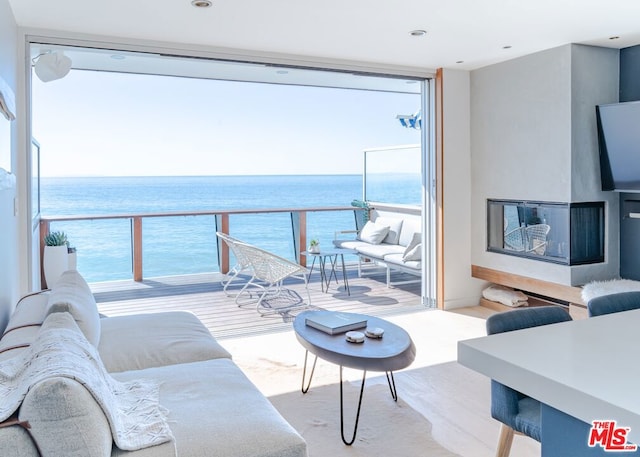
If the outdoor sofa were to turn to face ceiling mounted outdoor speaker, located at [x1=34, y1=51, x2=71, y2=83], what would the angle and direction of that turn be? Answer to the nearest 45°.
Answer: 0° — it already faces it

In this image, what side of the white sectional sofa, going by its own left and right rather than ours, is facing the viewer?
right

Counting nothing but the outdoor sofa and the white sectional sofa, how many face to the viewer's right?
1

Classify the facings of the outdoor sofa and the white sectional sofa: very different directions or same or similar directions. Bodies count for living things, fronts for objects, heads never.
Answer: very different directions

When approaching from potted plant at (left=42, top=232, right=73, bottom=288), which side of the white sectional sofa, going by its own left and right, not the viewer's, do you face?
left

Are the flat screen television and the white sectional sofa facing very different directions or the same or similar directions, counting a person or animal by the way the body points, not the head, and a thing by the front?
very different directions

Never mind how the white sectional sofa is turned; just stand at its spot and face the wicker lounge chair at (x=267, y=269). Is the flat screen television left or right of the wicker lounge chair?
right

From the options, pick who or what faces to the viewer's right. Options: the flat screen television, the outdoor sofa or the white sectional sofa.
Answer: the white sectional sofa

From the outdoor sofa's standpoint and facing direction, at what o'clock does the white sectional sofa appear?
The white sectional sofa is roughly at 11 o'clock from the outdoor sofa.

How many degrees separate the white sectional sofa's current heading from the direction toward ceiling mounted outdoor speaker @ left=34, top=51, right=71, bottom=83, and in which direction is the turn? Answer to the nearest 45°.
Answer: approximately 90° to its left
